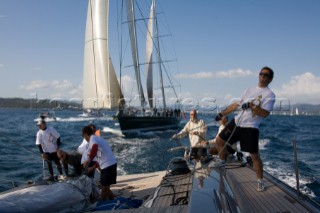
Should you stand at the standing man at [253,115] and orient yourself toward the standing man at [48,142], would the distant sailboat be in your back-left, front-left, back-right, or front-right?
front-right

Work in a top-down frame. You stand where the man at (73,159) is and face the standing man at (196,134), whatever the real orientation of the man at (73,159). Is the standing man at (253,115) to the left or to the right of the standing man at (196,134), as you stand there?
right

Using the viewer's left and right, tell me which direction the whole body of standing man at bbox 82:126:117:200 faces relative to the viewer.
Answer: facing to the left of the viewer

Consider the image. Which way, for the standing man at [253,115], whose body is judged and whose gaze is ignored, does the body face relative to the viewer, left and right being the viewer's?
facing the viewer and to the left of the viewer

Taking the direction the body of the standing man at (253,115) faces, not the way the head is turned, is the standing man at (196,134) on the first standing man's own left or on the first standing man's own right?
on the first standing man's own right

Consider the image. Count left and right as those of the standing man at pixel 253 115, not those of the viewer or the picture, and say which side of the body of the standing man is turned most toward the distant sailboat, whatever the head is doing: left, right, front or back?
right

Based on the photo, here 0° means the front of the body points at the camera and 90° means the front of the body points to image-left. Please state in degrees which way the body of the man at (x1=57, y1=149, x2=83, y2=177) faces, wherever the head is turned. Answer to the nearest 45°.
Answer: approximately 90°

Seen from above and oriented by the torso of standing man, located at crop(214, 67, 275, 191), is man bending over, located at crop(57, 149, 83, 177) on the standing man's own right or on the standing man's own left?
on the standing man's own right
